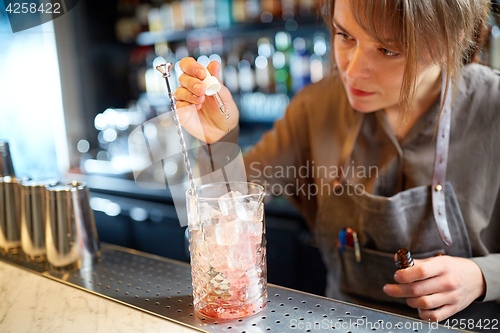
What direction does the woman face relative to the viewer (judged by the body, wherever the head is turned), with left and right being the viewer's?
facing the viewer and to the left of the viewer

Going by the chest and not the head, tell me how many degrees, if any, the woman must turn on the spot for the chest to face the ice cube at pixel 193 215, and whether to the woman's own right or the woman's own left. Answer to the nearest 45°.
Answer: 0° — they already face it

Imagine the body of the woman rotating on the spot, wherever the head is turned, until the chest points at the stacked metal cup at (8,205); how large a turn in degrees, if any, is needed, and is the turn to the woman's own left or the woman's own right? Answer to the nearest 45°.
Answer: approximately 45° to the woman's own right

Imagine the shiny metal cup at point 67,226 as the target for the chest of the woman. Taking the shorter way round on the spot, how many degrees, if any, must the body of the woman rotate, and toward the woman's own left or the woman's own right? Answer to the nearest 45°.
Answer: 0° — they already face it

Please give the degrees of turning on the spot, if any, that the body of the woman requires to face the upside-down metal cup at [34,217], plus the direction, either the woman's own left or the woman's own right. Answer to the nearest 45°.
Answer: approximately 45° to the woman's own right

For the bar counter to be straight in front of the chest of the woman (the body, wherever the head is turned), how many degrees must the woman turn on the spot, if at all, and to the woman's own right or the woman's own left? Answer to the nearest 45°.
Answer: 0° — they already face it
